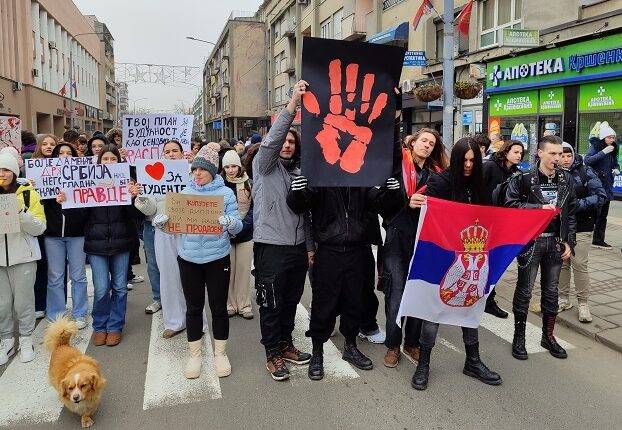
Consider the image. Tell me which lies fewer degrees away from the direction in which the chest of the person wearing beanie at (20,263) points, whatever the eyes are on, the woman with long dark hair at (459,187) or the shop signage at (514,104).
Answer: the woman with long dark hair

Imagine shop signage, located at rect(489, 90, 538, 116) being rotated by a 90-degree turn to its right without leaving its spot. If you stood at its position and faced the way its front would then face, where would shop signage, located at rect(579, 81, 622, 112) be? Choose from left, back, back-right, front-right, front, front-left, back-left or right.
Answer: back

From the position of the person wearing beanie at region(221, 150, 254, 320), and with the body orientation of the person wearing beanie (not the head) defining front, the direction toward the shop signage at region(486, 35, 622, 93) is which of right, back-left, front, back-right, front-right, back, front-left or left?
back-left

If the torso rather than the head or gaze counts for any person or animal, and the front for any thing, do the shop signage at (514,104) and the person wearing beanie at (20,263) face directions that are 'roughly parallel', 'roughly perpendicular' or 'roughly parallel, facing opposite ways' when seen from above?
roughly perpendicular

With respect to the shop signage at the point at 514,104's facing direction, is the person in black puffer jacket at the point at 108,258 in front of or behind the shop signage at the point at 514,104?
in front

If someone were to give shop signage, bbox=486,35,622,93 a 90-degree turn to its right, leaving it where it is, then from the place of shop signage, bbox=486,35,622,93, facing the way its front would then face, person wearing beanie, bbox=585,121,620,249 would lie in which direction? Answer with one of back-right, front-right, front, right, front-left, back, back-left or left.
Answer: back-left

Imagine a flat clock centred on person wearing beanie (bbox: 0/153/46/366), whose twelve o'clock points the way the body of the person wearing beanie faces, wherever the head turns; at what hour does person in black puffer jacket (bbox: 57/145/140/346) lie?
The person in black puffer jacket is roughly at 9 o'clock from the person wearing beanie.

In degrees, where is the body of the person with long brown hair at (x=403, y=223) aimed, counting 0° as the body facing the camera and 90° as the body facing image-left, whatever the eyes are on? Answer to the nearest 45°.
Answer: approximately 0°

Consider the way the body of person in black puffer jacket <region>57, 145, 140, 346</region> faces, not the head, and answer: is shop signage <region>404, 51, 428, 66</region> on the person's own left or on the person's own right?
on the person's own left

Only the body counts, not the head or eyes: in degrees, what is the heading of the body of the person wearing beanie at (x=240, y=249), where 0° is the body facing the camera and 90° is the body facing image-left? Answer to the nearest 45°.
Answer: approximately 0°

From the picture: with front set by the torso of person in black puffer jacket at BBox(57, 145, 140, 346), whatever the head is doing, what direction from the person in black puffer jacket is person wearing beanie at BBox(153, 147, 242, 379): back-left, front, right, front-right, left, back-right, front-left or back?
front-left

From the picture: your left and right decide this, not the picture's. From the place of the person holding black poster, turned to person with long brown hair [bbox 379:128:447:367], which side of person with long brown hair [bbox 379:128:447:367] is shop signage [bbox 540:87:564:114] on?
left

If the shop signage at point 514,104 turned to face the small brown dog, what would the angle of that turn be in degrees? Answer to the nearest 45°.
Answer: approximately 45° to its left

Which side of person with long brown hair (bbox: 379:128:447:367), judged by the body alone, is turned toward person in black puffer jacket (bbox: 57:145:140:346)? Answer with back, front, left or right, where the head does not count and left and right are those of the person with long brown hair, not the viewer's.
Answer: right

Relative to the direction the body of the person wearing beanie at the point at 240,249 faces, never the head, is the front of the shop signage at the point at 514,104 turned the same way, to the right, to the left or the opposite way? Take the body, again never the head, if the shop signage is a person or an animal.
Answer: to the right
